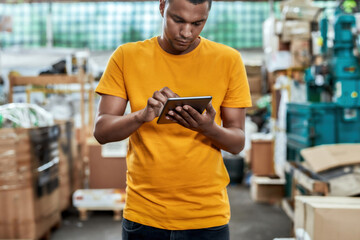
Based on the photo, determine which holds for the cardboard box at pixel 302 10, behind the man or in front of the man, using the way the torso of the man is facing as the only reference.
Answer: behind

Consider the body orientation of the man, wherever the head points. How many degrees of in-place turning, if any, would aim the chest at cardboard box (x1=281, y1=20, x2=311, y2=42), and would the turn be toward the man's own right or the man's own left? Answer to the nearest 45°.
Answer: approximately 180°

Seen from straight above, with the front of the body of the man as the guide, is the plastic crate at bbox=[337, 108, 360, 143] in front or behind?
behind

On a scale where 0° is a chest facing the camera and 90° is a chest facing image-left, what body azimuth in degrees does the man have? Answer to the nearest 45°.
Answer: approximately 0°

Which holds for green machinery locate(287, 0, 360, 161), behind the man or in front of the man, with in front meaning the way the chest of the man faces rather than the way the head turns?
behind

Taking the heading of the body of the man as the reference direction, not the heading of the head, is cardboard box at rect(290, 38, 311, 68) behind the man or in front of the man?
behind

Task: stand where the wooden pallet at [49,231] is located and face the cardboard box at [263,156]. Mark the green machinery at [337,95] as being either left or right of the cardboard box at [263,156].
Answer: right

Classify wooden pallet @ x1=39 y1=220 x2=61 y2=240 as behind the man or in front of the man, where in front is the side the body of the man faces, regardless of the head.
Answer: behind
